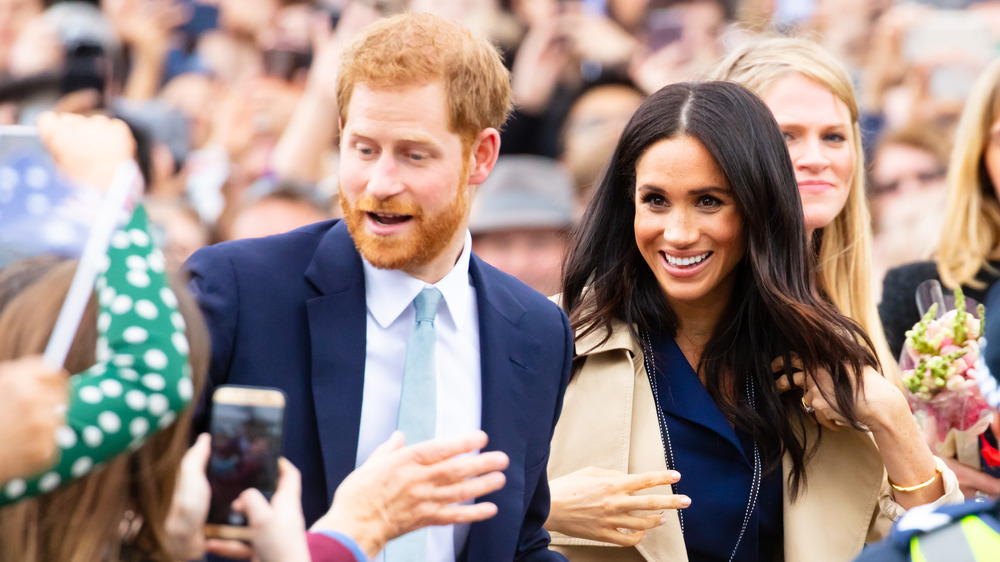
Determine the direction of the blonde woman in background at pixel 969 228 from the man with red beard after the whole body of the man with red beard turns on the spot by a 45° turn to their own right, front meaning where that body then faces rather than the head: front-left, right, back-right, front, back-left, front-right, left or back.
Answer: back

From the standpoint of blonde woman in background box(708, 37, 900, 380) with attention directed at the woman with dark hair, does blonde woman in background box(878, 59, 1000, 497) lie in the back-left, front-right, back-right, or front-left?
back-left

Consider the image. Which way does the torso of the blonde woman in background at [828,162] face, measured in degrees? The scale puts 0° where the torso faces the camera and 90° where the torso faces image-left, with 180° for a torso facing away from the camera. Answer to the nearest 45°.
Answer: approximately 0°

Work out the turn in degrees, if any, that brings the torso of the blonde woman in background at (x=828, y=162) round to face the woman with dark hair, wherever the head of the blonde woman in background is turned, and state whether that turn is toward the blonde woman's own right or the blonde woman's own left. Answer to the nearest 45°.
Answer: approximately 45° to the blonde woman's own right

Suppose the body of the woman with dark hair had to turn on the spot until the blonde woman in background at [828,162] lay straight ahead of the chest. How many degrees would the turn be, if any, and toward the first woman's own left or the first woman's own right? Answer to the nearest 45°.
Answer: approximately 135° to the first woman's own left

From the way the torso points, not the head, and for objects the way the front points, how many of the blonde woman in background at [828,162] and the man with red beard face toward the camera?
2

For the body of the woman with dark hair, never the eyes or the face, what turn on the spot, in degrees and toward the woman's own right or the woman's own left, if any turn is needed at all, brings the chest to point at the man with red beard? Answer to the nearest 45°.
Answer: approximately 45° to the woman's own right

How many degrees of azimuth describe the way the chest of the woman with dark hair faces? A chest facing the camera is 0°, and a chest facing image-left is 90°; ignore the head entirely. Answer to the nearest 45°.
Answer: approximately 0°
